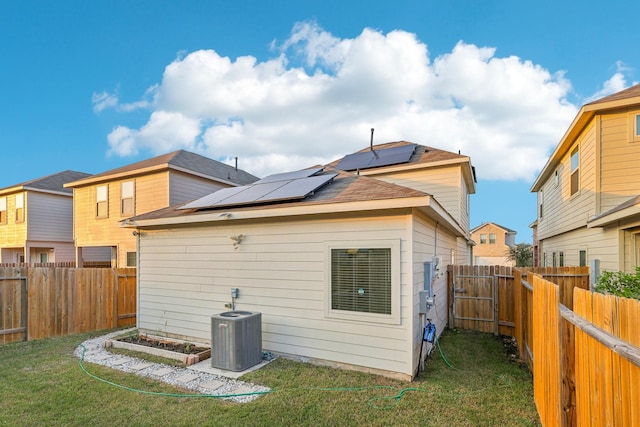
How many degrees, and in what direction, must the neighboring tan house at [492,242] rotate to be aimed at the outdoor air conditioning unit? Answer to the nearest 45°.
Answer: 0° — it already faces it

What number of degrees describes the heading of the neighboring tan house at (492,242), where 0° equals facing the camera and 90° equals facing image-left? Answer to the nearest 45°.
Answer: approximately 0°

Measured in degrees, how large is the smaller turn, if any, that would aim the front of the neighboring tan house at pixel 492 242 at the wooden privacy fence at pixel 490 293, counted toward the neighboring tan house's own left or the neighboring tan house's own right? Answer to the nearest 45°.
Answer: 0° — it already faces it

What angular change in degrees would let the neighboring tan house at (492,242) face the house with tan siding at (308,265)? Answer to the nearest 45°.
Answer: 0° — it already faces it
